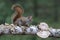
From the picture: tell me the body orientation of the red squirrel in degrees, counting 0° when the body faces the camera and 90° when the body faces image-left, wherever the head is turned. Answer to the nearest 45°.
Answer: approximately 270°
